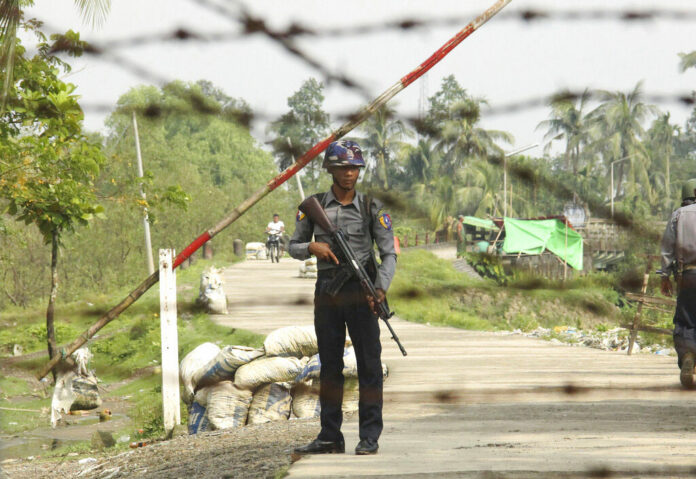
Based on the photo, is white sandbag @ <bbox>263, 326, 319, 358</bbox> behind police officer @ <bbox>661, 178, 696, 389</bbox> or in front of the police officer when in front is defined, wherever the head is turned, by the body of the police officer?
behind

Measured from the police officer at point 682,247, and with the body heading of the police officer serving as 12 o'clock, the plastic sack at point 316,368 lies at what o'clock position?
The plastic sack is roughly at 8 o'clock from the police officer.

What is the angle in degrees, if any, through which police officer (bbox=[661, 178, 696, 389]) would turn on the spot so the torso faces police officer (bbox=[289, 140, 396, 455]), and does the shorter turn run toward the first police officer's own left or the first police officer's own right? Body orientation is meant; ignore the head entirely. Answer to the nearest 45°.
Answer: approximately 135° to the first police officer's own left

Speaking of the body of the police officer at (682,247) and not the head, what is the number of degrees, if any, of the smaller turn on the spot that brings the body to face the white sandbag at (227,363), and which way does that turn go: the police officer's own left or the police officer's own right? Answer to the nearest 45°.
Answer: approximately 135° to the police officer's own left
